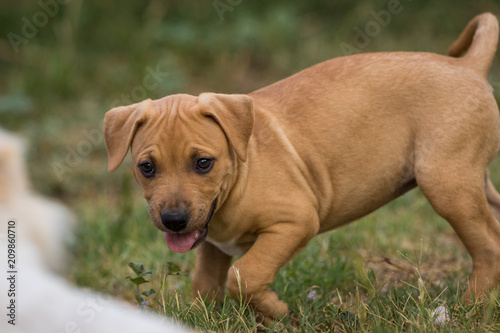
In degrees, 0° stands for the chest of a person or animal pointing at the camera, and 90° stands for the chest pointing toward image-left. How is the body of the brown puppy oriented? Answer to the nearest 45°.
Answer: approximately 45°
